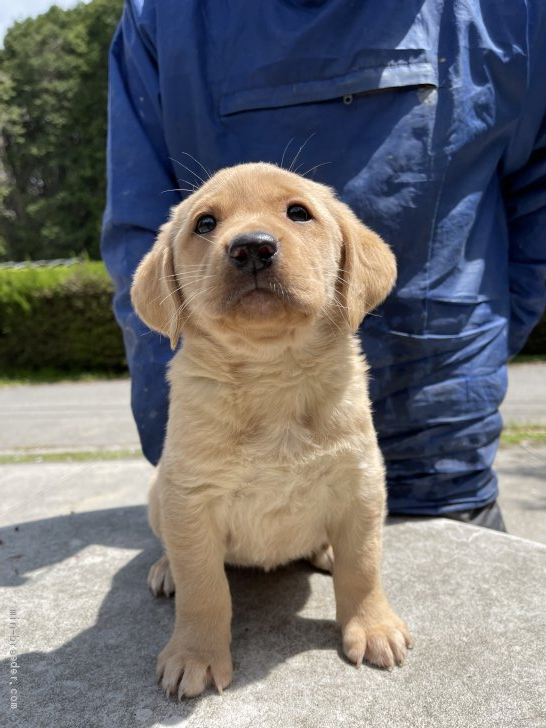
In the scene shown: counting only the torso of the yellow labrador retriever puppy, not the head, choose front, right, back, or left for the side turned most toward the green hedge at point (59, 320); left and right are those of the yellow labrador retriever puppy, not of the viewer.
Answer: back

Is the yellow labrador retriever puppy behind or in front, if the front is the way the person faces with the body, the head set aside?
in front

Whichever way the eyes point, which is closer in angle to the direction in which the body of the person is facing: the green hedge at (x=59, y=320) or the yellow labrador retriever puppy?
the yellow labrador retriever puppy

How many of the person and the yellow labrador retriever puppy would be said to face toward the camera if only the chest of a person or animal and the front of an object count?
2

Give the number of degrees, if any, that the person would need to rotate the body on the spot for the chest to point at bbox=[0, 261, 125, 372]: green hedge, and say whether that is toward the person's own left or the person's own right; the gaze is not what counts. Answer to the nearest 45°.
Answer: approximately 135° to the person's own right

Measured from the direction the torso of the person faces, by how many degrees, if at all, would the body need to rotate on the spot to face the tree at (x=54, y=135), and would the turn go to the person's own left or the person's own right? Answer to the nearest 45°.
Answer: approximately 135° to the person's own right

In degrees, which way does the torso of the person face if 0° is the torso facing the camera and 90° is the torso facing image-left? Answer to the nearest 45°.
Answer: approximately 0°

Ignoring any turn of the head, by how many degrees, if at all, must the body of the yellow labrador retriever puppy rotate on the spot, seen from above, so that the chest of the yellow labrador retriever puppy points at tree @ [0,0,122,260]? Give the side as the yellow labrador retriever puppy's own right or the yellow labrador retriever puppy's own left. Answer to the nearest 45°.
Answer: approximately 180°
